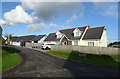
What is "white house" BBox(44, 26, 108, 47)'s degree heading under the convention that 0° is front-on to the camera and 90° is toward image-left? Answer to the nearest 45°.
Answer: approximately 45°

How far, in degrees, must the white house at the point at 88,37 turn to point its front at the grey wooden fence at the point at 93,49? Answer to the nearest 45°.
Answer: approximately 45° to its left
